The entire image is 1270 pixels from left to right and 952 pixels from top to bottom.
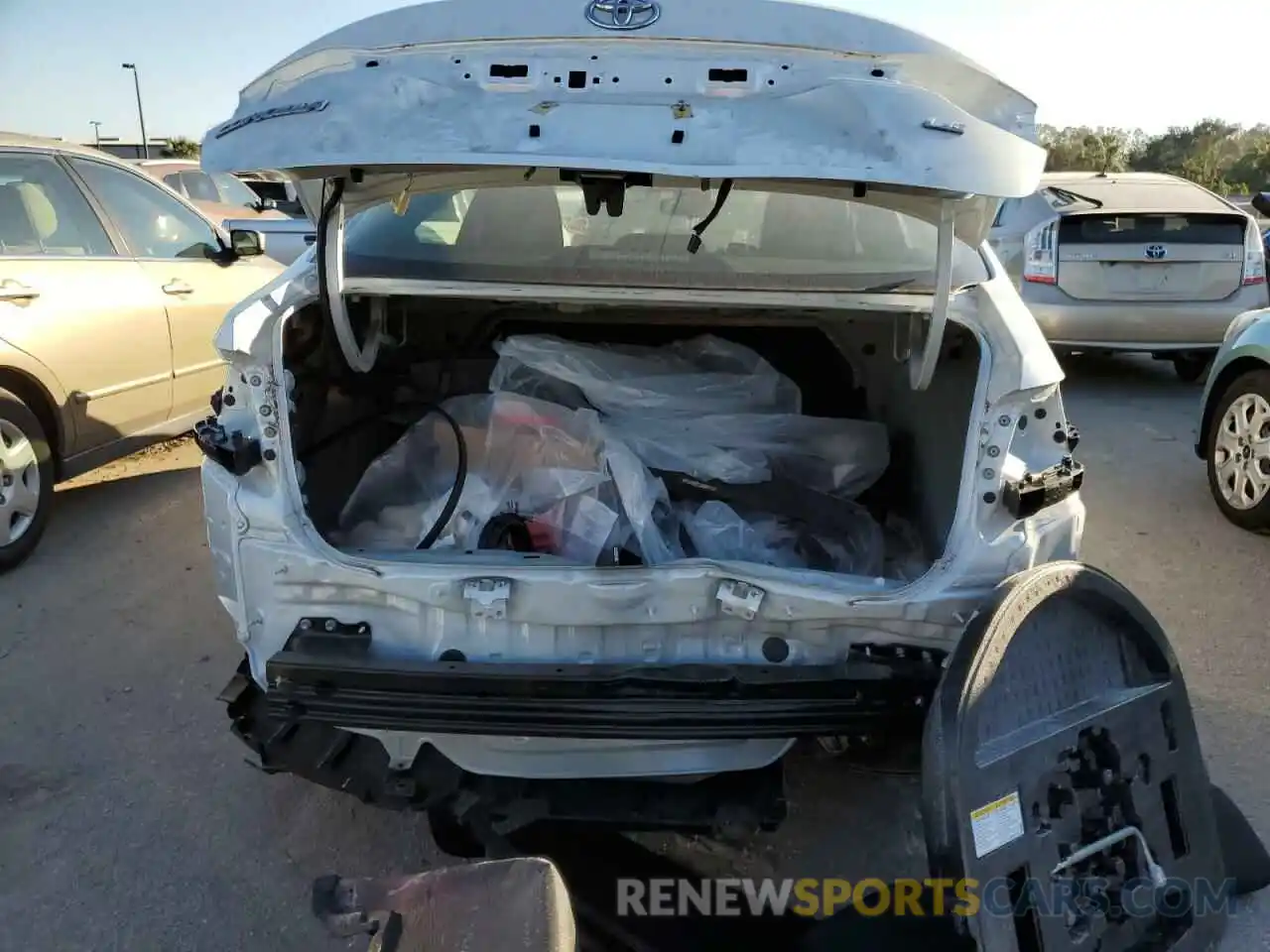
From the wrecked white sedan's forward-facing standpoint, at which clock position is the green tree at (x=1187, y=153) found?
The green tree is roughly at 1 o'clock from the wrecked white sedan.

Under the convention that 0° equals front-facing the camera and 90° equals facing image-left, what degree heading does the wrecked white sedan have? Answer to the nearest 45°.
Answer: approximately 180°
